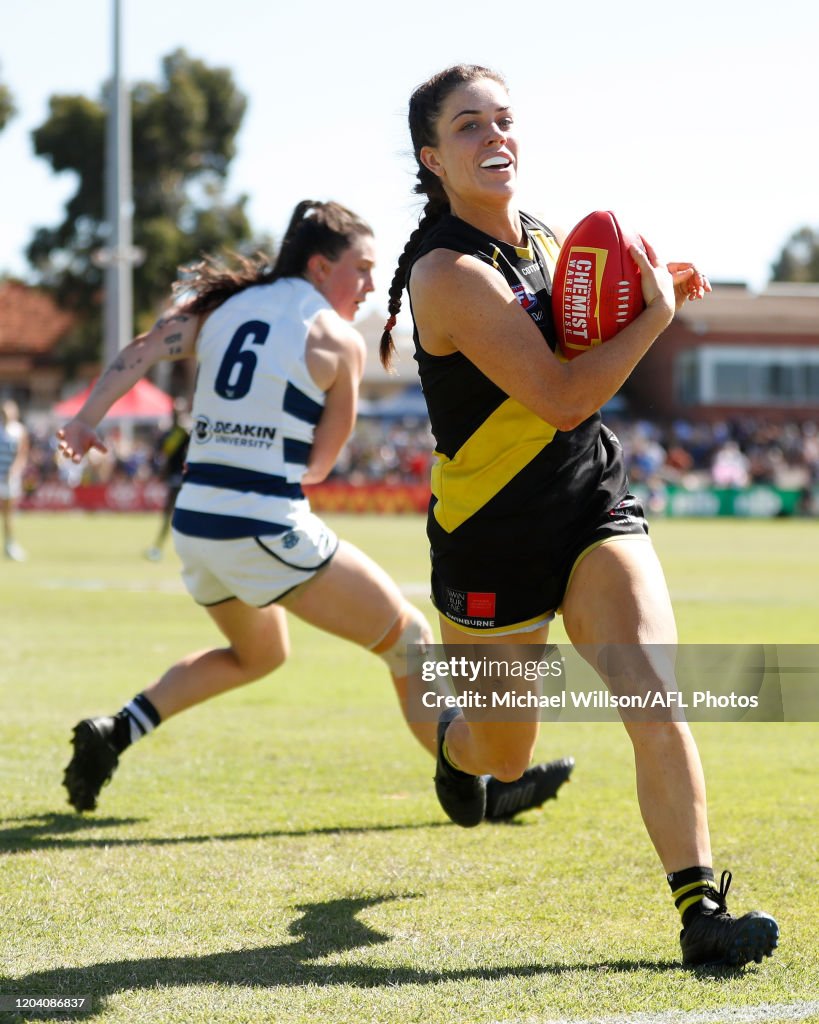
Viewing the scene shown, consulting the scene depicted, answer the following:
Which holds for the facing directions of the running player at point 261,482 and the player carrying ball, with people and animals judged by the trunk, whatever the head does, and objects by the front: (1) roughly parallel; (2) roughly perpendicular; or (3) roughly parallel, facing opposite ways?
roughly perpendicular

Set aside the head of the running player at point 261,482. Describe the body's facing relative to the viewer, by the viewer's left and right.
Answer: facing away from the viewer and to the right of the viewer

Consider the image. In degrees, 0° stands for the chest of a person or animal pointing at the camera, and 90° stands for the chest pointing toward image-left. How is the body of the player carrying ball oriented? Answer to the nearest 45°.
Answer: approximately 315°

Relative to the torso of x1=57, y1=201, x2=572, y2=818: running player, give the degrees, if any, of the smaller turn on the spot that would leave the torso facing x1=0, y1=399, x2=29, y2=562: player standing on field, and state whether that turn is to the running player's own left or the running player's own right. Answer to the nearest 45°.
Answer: approximately 45° to the running player's own left
